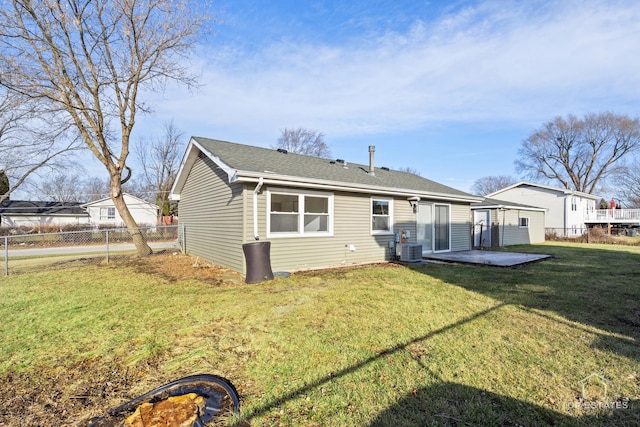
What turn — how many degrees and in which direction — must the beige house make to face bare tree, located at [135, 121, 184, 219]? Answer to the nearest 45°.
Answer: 0° — it already faces it

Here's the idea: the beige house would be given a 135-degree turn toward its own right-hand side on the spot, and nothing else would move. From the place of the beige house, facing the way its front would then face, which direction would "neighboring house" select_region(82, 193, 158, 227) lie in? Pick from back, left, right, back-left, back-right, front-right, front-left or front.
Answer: back-left

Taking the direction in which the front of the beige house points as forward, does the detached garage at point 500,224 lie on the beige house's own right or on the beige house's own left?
on the beige house's own right

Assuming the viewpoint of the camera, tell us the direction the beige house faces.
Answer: facing away from the viewer and to the left of the viewer

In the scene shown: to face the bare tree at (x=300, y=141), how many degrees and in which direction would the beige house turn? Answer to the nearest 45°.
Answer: approximately 45° to its right

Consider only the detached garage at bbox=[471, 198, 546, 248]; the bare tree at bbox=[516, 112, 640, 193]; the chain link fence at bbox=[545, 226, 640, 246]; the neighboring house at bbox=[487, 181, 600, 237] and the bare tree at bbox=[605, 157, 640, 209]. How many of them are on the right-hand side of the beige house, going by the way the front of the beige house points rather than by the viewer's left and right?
5

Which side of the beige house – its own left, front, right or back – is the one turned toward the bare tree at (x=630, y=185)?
right

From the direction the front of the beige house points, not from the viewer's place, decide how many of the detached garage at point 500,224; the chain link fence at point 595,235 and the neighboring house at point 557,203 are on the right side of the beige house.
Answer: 3

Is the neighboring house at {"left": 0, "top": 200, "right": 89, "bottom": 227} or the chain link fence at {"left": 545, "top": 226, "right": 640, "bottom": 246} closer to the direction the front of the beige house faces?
the neighboring house

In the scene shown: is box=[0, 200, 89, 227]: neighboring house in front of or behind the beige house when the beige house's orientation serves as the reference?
in front

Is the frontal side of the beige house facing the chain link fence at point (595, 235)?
no

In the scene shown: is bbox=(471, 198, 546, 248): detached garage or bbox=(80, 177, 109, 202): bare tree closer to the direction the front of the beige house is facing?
the bare tree

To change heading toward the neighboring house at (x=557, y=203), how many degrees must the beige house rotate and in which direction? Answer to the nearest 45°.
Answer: approximately 90° to its right

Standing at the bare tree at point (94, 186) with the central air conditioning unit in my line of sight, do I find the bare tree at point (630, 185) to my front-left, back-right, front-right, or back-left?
front-left
